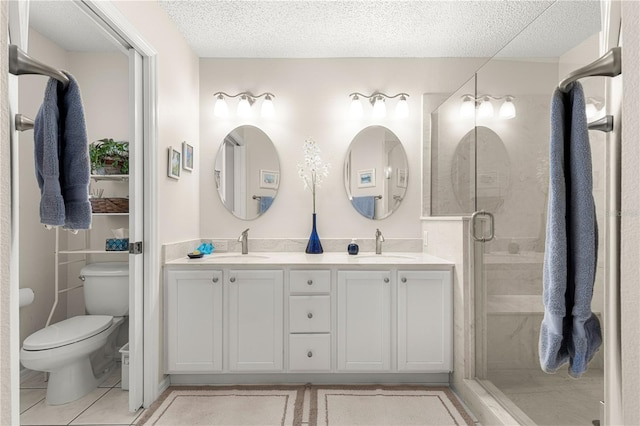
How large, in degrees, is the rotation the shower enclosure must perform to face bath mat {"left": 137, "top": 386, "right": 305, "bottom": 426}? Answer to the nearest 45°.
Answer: approximately 45° to its right

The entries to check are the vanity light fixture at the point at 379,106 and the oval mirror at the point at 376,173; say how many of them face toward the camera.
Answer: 2

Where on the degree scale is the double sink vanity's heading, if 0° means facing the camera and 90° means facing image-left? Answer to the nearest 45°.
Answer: approximately 0°

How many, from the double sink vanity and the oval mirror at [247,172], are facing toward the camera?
2

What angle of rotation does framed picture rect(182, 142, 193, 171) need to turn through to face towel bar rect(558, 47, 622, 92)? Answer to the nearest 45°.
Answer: approximately 45° to its right

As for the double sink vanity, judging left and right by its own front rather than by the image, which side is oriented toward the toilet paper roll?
right

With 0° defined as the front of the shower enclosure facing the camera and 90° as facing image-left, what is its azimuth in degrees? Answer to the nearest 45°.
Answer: approximately 45°
